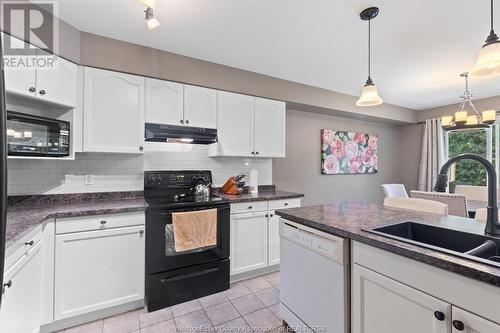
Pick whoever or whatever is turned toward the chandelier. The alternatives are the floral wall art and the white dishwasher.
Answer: the floral wall art

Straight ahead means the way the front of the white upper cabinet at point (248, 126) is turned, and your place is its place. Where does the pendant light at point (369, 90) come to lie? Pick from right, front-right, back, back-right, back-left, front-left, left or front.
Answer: front

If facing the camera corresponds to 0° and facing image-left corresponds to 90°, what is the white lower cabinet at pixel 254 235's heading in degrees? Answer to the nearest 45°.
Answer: approximately 315°

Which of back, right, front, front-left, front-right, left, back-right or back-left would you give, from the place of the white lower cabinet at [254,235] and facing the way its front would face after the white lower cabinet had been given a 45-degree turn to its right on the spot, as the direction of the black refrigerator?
front

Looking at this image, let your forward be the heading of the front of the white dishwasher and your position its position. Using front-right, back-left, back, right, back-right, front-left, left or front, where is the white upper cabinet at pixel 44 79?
front-right

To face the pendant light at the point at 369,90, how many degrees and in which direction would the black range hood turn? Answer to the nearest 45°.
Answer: approximately 45° to its left

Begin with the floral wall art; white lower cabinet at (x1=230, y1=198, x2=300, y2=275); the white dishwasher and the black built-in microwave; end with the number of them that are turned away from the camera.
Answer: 0

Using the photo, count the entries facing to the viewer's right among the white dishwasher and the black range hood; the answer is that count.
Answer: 0

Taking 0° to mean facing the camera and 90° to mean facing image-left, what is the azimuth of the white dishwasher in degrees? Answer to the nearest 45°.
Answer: approximately 45°

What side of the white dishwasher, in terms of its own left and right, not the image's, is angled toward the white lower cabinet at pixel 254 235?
right

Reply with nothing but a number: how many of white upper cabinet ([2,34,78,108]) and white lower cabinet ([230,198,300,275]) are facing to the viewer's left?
0

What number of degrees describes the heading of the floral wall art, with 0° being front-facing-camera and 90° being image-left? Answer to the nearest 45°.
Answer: approximately 315°

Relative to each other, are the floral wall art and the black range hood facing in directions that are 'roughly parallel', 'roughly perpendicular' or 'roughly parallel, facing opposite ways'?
roughly parallel
